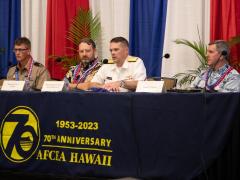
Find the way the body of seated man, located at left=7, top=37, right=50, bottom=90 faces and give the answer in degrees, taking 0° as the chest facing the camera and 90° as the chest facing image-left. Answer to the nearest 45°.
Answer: approximately 45°

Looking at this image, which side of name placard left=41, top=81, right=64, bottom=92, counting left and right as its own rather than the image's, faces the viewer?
front

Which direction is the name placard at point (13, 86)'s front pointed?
toward the camera

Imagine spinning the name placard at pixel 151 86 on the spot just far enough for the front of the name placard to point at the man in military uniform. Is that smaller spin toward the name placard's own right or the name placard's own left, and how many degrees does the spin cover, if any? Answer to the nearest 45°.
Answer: approximately 180°

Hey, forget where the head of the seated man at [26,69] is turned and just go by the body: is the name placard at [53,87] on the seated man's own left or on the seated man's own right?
on the seated man's own left

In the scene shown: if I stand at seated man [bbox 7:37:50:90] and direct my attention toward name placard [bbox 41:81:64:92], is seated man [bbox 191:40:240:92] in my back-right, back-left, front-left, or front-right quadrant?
front-left

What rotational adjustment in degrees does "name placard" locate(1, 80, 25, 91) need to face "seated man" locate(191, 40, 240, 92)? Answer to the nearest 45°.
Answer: approximately 90° to its left

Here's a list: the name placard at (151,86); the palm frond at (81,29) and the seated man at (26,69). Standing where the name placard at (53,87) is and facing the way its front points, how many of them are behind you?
2

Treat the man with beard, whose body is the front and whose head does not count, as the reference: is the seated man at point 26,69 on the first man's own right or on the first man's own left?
on the first man's own right

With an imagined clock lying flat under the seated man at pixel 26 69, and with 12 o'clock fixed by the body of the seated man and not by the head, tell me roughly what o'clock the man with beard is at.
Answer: The man with beard is roughly at 8 o'clock from the seated man.

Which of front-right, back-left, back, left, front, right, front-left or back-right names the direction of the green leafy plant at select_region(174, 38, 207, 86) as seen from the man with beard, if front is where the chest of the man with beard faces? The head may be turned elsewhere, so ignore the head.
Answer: back-left

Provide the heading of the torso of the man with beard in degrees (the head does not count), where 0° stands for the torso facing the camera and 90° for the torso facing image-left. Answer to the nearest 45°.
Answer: approximately 45°

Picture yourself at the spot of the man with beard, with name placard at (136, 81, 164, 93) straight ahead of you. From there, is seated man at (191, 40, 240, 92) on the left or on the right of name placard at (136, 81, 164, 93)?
left

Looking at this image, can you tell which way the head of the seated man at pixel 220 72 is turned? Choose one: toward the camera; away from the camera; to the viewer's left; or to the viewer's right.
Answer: to the viewer's left

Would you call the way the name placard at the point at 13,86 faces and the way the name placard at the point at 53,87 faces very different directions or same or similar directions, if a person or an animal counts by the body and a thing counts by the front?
same or similar directions

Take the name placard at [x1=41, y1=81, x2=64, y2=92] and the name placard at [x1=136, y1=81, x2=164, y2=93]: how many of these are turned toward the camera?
2

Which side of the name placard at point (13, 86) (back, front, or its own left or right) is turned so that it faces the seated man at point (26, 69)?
back
